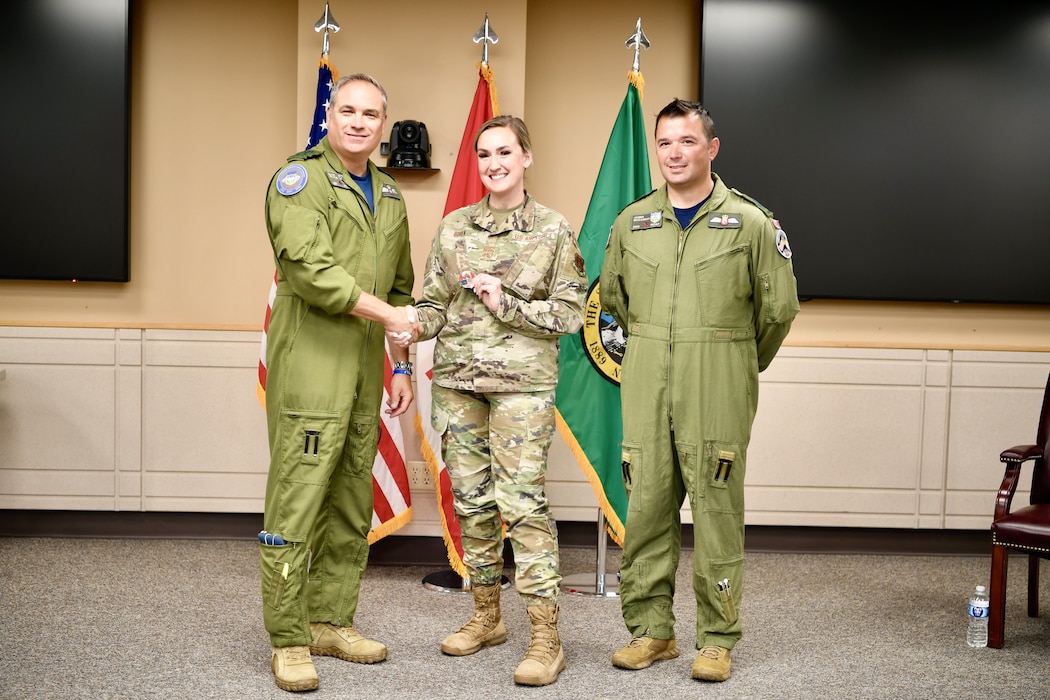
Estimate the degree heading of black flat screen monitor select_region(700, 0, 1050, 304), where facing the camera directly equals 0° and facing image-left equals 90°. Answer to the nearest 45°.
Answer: approximately 0°

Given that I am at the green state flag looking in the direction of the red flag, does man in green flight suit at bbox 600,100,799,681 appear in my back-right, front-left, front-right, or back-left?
back-left

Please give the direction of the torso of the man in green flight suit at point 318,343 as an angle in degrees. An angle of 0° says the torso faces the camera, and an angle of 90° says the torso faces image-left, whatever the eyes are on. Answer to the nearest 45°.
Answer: approximately 315°

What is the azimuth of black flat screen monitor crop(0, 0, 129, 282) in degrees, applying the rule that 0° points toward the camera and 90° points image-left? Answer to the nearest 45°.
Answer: approximately 0°

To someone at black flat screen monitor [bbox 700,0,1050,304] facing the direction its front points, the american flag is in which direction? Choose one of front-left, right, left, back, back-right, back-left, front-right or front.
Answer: front-right
